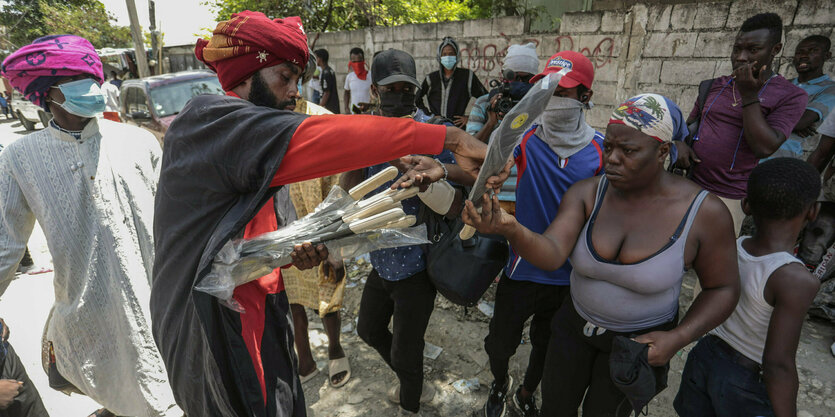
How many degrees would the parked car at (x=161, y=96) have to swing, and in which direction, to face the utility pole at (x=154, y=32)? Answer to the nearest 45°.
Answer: approximately 135° to its left

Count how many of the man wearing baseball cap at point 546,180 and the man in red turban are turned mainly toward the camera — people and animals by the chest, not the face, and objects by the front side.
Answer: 1

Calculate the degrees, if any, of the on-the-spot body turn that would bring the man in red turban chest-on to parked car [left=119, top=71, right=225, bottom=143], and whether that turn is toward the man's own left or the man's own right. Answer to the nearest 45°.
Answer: approximately 90° to the man's own left

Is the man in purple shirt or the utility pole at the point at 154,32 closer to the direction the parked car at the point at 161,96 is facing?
the man in purple shirt

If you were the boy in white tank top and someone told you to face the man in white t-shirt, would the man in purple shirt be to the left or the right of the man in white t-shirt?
right

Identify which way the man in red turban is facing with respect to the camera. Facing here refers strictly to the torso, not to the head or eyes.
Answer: to the viewer's right

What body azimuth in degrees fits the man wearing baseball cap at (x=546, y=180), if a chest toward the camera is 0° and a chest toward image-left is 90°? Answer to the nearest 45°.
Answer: approximately 0°

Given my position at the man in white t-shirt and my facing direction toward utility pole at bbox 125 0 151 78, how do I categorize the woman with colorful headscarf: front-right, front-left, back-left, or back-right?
back-left

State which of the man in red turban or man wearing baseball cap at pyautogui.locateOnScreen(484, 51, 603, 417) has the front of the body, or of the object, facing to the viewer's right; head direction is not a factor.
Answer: the man in red turban
